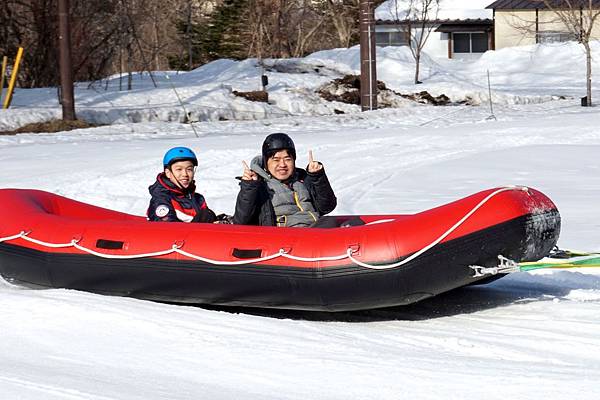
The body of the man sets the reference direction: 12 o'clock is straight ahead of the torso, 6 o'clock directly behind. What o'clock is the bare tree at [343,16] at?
The bare tree is roughly at 6 o'clock from the man.

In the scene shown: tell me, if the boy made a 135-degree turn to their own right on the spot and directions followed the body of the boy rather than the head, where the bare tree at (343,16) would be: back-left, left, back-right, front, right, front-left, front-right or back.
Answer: right

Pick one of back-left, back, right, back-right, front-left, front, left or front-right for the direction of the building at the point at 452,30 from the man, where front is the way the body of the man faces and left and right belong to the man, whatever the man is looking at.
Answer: back

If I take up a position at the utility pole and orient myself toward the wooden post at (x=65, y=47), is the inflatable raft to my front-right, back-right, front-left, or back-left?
front-left

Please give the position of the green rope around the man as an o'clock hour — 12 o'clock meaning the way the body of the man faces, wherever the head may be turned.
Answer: The green rope is roughly at 10 o'clock from the man.

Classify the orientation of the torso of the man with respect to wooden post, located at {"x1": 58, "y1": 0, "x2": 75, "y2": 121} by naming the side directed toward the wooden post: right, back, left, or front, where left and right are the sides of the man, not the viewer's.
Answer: back

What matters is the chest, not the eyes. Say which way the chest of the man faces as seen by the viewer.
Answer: toward the camera

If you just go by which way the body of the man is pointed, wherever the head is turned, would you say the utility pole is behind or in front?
behind

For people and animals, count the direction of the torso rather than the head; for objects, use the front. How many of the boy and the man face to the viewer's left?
0

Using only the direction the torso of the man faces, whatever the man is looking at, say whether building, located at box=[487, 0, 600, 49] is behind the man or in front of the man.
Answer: behind

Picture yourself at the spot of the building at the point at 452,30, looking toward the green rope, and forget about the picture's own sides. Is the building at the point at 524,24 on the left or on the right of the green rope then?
left

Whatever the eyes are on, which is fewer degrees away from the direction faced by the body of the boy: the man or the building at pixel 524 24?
the man

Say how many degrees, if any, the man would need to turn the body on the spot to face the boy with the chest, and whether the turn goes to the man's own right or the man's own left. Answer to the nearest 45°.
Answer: approximately 90° to the man's own right

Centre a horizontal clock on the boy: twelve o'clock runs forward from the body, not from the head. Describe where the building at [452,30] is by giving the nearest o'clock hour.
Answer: The building is roughly at 8 o'clock from the boy.
